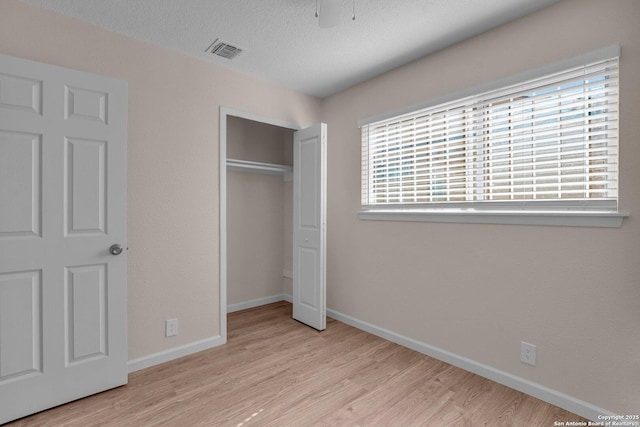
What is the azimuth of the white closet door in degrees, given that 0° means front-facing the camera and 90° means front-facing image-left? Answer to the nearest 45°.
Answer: approximately 45°

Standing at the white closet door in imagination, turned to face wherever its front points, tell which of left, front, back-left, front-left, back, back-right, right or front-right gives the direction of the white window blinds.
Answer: left

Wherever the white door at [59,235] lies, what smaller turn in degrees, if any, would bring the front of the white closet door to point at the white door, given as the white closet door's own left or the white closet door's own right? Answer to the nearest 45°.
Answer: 0° — it already faces it

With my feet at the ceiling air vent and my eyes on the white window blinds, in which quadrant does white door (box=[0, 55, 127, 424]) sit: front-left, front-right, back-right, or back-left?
back-right

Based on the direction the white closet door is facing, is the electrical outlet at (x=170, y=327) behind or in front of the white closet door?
in front
